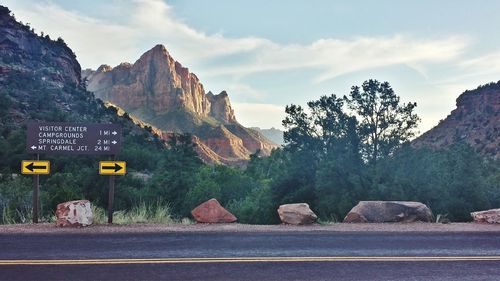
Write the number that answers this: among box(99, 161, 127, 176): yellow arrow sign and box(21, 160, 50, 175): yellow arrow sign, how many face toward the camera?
2

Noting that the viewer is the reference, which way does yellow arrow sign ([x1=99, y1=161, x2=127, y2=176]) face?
facing the viewer

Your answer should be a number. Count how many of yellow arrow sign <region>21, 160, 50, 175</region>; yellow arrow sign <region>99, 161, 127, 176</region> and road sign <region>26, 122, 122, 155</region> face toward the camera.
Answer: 3

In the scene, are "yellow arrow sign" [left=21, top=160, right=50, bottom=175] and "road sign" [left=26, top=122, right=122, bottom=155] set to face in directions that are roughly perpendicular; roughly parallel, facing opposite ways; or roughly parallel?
roughly parallel

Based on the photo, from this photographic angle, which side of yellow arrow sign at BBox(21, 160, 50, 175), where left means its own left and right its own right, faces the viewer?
front

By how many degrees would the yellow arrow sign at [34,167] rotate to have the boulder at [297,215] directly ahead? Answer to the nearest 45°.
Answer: approximately 45° to its left

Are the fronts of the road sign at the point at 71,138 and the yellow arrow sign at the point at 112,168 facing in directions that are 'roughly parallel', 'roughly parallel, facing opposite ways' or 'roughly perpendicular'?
roughly parallel

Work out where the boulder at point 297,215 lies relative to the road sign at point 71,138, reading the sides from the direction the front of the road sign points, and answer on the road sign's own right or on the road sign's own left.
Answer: on the road sign's own left
